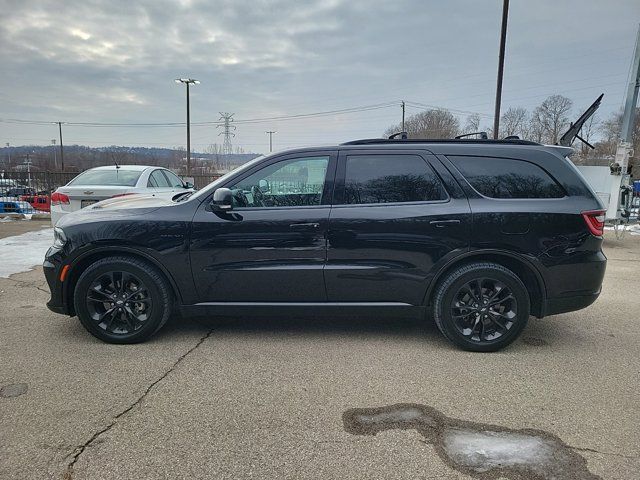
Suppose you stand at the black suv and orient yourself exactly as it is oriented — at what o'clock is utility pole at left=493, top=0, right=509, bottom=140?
The utility pole is roughly at 4 o'clock from the black suv.

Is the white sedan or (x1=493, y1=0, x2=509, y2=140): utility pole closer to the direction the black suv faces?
the white sedan

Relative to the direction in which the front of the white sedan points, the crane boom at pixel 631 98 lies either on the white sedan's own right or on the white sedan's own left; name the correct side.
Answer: on the white sedan's own right

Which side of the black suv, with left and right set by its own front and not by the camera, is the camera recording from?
left

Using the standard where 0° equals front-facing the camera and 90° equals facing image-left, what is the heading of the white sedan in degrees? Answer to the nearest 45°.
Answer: approximately 225°

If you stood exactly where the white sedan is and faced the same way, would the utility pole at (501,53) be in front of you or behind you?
in front

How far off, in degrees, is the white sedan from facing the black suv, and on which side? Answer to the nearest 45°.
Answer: approximately 135° to its right

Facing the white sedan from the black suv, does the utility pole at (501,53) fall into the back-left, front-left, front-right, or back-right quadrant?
front-right

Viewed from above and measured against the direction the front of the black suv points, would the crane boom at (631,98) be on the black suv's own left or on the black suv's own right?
on the black suv's own right

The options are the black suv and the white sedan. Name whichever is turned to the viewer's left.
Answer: the black suv

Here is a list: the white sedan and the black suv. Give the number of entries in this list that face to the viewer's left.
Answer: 1

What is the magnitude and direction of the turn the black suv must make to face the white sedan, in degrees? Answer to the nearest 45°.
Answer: approximately 45° to its right
